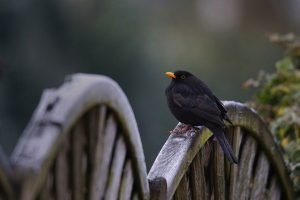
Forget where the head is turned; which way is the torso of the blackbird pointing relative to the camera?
to the viewer's left
